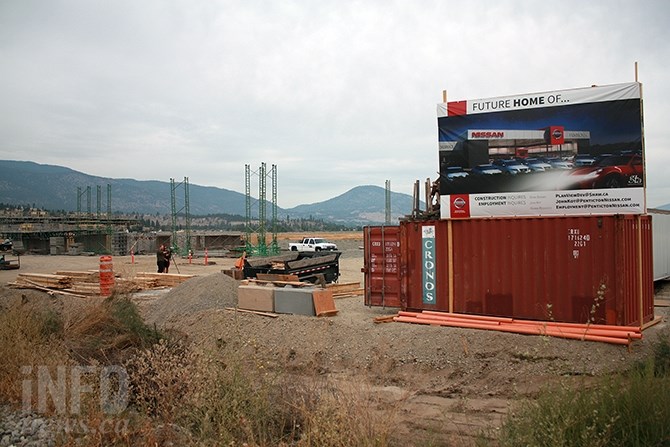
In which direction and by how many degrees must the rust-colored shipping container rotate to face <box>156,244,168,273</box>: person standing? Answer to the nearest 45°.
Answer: approximately 45° to its right

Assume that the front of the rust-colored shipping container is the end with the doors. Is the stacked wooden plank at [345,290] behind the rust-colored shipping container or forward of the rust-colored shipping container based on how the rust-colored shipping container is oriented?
forward

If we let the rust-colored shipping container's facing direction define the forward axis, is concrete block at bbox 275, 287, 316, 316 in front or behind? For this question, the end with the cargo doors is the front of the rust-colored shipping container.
in front

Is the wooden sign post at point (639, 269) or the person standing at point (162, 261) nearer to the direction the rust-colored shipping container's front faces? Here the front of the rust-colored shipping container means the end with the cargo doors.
the person standing

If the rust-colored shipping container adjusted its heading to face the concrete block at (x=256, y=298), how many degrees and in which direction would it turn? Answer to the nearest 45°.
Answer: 0° — it already faces it

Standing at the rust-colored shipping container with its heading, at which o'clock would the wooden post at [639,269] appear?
The wooden post is roughly at 6 o'clock from the rust-colored shipping container.

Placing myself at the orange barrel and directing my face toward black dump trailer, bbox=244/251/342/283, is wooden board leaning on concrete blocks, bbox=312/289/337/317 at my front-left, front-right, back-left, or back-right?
front-right

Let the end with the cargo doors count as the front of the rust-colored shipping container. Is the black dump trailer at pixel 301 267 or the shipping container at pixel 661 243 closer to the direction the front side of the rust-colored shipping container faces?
the black dump trailer

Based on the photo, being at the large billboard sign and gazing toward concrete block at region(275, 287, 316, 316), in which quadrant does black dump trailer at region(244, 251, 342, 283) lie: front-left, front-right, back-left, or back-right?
front-right

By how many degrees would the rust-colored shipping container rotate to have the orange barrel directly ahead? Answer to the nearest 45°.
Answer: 0° — it already faces it

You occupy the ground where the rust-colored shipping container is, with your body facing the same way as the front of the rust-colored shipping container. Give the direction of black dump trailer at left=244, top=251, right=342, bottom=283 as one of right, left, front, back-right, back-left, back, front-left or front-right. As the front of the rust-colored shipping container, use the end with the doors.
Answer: front-right

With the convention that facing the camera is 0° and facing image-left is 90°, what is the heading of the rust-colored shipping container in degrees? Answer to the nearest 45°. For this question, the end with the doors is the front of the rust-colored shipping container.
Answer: approximately 90°

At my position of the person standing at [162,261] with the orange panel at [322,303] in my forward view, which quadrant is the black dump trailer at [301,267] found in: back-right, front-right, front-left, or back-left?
front-left

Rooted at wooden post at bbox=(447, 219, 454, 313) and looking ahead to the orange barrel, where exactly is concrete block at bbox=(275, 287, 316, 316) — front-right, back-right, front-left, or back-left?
front-left
